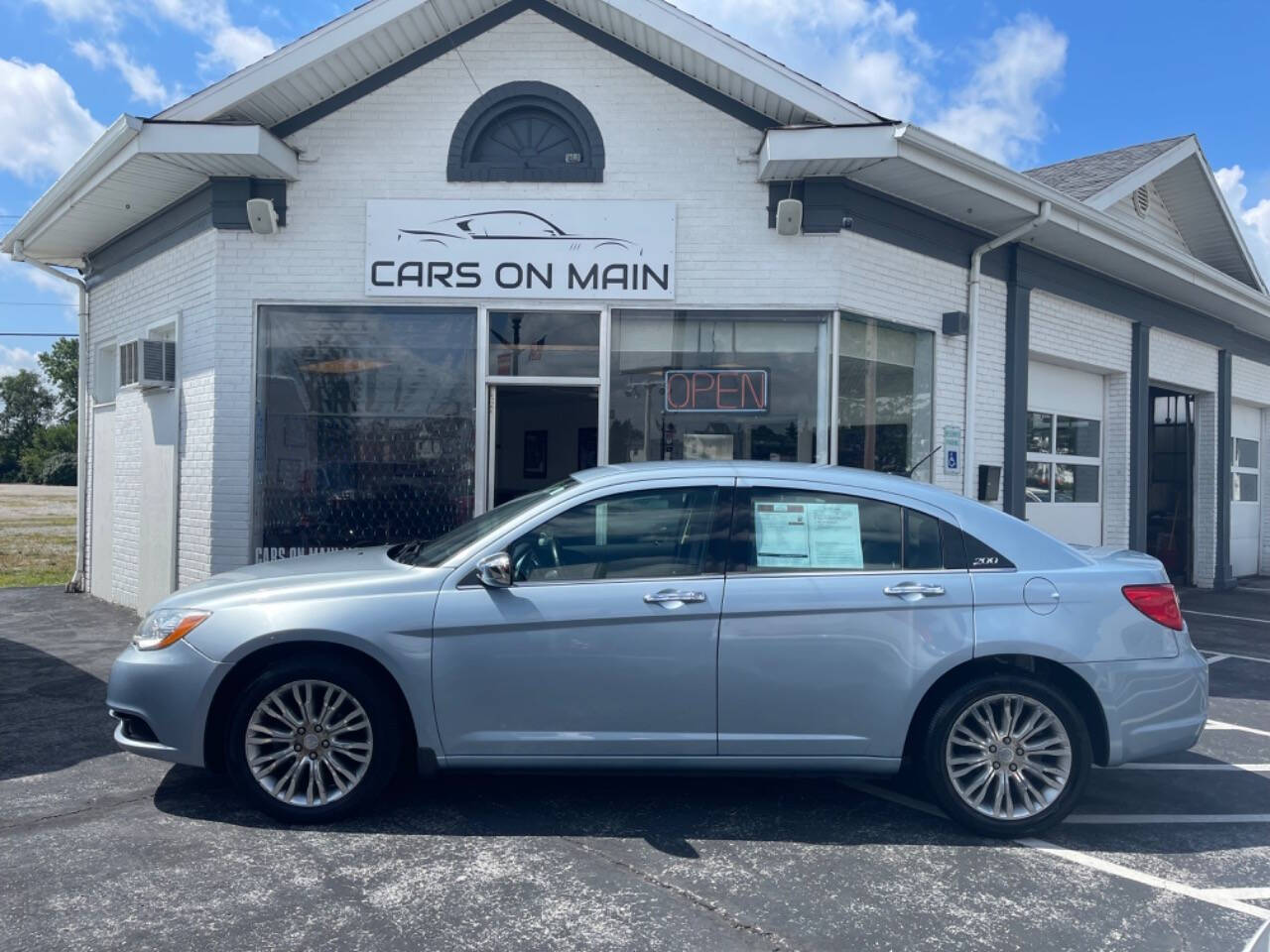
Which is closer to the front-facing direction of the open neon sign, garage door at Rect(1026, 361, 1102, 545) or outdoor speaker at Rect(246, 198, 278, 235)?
the outdoor speaker

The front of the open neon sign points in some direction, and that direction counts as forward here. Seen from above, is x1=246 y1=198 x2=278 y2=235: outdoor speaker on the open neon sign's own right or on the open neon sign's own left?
on the open neon sign's own right

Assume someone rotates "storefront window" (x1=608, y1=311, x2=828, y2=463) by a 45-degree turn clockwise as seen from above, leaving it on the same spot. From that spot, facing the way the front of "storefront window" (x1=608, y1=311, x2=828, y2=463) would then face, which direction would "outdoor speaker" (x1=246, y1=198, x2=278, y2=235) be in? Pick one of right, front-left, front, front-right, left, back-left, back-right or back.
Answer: front-right

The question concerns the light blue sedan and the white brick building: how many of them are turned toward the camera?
1

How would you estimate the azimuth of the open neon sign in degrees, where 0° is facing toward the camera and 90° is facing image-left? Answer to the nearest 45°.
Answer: approximately 0°

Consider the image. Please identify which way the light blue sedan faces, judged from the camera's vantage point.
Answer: facing to the left of the viewer

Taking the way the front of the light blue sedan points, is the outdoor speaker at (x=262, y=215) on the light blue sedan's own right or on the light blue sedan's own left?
on the light blue sedan's own right

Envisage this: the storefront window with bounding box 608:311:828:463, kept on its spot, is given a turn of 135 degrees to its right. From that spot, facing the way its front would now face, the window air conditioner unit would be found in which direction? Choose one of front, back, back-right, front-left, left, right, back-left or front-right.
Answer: front-left

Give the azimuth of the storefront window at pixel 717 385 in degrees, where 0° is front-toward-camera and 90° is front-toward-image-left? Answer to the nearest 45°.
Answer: approximately 0°

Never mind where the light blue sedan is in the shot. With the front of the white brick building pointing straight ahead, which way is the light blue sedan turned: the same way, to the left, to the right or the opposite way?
to the right

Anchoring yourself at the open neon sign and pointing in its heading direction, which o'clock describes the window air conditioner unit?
The window air conditioner unit is roughly at 3 o'clock from the open neon sign.
